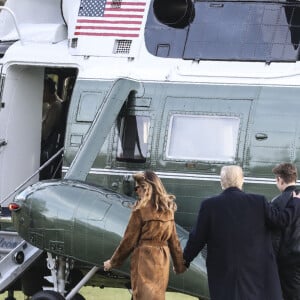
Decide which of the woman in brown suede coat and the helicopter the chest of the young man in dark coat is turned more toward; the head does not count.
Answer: the helicopter

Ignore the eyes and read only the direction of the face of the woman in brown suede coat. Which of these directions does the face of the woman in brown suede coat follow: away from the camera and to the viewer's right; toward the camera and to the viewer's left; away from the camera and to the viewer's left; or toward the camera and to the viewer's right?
away from the camera and to the viewer's left

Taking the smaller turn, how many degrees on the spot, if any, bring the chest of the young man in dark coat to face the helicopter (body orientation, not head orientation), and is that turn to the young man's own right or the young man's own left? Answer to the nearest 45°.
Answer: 0° — they already face it

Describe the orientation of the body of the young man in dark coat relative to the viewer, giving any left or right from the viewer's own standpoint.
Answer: facing away from the viewer and to the left of the viewer

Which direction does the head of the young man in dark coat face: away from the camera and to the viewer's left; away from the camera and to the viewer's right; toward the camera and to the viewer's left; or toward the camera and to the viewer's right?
away from the camera and to the viewer's left
